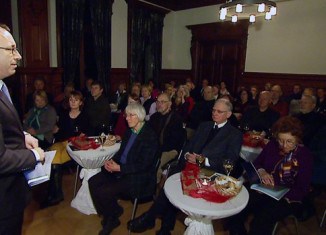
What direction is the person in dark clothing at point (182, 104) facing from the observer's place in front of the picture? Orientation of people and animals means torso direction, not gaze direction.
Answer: facing the viewer and to the left of the viewer

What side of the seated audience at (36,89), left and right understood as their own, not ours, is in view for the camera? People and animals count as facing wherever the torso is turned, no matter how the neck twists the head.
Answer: front

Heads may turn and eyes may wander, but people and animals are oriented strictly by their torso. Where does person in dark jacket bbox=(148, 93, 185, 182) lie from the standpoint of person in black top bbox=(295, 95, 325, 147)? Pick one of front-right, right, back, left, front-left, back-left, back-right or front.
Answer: front

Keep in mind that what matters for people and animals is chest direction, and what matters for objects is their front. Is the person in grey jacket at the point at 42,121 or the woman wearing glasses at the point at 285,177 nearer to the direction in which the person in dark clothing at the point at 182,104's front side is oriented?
the person in grey jacket

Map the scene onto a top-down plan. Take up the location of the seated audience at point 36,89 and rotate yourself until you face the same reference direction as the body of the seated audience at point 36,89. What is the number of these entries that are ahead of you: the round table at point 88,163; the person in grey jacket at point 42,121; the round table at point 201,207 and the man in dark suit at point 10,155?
4

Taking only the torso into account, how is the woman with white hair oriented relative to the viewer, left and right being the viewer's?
facing to the left of the viewer

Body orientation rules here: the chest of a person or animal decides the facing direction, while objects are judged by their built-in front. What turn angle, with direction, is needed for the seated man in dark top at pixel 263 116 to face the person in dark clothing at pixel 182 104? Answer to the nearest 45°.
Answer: approximately 90° to their right

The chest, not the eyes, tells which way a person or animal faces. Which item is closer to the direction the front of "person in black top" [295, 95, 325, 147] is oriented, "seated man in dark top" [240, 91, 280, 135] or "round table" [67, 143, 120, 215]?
the round table

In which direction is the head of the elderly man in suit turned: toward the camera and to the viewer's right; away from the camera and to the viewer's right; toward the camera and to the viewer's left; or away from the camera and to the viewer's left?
toward the camera and to the viewer's left

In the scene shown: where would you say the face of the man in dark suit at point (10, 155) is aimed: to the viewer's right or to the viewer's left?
to the viewer's right

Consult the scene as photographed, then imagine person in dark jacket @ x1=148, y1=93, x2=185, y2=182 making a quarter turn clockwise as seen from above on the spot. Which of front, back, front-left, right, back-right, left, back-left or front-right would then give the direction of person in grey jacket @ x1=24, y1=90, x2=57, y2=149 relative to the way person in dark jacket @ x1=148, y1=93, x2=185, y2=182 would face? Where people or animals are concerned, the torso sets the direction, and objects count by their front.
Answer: front-left

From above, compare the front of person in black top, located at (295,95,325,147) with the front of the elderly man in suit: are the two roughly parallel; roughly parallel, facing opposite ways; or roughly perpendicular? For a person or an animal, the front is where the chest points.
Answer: roughly parallel

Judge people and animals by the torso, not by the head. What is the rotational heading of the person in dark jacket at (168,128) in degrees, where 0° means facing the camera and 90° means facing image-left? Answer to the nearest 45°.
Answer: approximately 45°

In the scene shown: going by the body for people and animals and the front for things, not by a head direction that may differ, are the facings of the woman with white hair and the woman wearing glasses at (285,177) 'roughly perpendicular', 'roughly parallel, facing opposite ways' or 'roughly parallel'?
roughly parallel

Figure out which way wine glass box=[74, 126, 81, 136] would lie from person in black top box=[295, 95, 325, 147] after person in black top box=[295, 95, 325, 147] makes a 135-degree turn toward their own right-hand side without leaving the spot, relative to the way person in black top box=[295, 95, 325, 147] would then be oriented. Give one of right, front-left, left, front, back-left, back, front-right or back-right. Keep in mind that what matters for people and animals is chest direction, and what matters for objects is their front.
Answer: back-left

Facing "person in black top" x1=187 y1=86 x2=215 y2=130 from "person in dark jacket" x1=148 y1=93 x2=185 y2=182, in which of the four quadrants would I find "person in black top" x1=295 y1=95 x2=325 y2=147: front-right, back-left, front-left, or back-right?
front-right

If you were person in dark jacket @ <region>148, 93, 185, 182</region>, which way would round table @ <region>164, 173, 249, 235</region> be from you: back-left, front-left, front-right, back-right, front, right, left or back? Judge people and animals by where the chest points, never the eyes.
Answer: front-left

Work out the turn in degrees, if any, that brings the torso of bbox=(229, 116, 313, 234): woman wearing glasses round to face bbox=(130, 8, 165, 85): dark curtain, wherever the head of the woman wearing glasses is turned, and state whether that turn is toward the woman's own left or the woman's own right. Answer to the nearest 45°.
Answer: approximately 90° to the woman's own right

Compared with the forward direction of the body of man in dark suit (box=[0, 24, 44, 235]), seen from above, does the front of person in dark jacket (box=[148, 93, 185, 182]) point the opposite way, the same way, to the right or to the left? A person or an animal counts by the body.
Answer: the opposite way

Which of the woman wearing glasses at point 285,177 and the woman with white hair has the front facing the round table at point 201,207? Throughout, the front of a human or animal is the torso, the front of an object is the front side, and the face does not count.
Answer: the woman wearing glasses

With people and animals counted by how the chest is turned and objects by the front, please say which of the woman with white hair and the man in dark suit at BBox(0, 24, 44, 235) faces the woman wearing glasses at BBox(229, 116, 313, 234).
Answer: the man in dark suit

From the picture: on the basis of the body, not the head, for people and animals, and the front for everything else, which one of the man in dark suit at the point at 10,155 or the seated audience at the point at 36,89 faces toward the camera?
the seated audience
